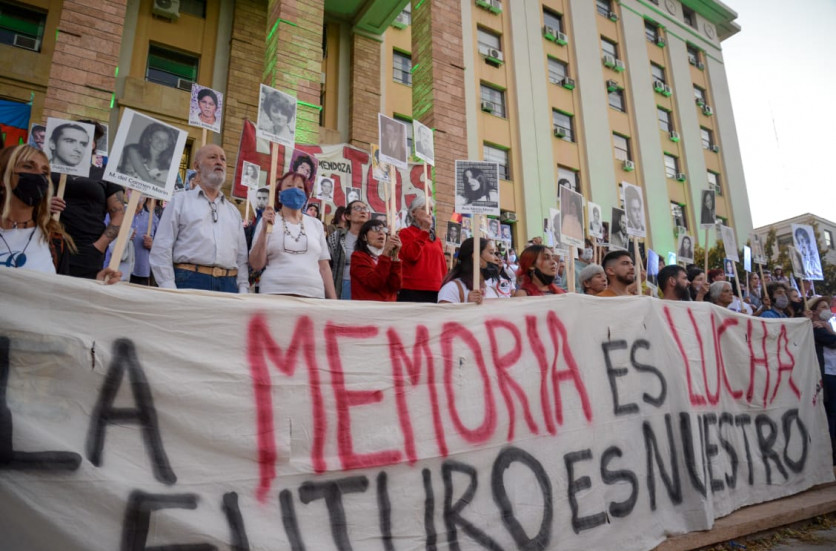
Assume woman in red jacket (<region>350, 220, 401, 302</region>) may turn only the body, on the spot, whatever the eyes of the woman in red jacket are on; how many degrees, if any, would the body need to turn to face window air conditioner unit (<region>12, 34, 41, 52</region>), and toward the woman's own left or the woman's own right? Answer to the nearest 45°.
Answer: approximately 180°

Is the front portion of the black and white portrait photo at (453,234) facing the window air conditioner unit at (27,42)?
no

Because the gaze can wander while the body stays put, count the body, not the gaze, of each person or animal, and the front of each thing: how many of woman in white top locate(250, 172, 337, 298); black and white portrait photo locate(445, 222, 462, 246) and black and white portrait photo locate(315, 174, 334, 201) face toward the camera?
3

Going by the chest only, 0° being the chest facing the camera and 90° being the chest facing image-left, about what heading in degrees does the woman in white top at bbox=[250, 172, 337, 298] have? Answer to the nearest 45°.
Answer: approximately 0°

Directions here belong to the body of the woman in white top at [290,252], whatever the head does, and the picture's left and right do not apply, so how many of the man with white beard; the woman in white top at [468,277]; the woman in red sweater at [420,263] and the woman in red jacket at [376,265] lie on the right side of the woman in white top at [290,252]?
1

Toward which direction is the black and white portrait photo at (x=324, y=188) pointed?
toward the camera

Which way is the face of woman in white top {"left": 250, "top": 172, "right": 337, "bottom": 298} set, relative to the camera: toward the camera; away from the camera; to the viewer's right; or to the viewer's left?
toward the camera

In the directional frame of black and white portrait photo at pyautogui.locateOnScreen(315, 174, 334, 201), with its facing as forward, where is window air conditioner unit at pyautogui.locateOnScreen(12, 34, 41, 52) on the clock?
The window air conditioner unit is roughly at 4 o'clock from the black and white portrait photo.

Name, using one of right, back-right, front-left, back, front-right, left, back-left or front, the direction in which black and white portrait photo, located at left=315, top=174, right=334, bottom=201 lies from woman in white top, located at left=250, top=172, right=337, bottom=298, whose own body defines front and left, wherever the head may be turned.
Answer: back

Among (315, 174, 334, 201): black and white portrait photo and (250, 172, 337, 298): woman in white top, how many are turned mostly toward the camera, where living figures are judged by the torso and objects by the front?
2

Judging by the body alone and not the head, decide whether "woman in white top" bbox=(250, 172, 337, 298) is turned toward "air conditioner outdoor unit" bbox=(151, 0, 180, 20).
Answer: no

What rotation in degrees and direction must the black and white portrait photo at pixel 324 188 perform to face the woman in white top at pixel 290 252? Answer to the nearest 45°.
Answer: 0° — it already faces them

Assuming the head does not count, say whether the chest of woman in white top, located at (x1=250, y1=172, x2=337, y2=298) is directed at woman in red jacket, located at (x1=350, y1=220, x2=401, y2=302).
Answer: no
